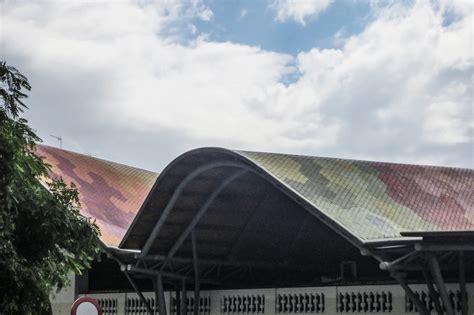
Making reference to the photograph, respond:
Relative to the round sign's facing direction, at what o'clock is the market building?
The market building is roughly at 7 o'clock from the round sign.

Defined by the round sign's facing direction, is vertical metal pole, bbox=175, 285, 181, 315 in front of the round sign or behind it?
behind
